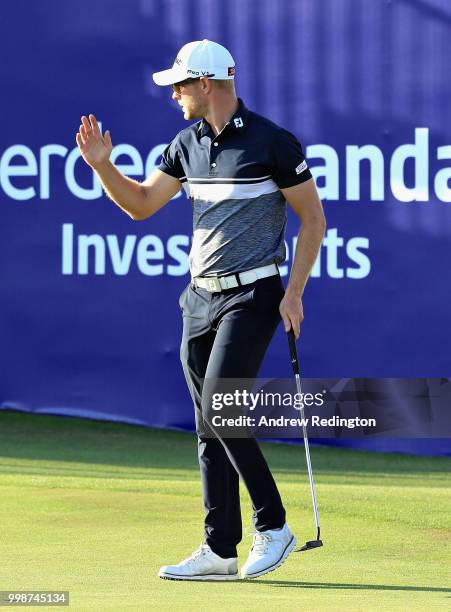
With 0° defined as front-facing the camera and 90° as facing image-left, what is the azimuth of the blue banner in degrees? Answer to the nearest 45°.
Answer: approximately 0°

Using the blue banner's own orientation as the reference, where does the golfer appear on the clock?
The golfer is roughly at 12 o'clock from the blue banner.

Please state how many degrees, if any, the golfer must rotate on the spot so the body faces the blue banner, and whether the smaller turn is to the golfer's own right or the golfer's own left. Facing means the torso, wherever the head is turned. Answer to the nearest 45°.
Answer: approximately 135° to the golfer's own right

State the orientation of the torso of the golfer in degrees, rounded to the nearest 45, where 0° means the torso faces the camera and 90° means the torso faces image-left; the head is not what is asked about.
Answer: approximately 45°

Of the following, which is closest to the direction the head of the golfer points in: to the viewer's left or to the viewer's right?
to the viewer's left
